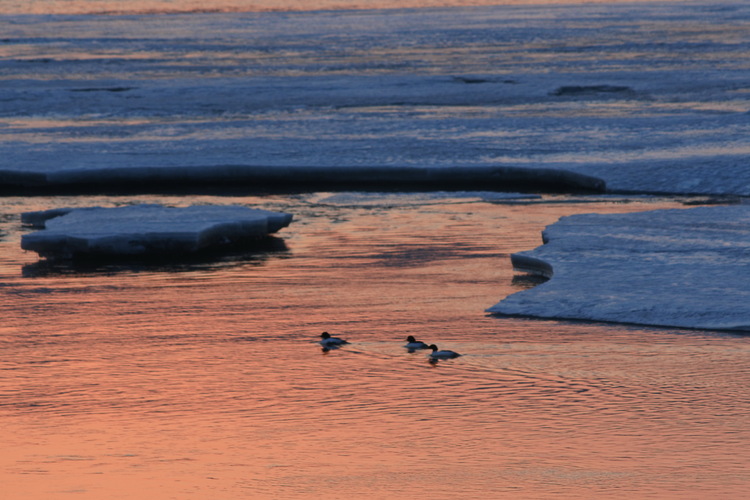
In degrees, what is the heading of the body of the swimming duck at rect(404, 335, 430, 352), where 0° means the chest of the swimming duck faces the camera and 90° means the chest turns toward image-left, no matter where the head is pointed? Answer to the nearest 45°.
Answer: approximately 90°

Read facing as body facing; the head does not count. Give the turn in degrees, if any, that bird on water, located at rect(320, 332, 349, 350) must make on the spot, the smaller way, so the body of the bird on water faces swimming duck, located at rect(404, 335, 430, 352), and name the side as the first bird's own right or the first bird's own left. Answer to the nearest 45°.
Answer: approximately 180°

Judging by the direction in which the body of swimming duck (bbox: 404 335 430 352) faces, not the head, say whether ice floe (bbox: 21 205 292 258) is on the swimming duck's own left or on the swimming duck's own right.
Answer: on the swimming duck's own right

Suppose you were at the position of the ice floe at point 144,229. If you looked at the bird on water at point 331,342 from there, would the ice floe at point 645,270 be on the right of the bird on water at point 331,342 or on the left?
left

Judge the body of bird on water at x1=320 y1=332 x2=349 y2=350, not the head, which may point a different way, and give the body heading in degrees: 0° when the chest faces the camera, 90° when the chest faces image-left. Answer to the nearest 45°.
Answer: approximately 90°

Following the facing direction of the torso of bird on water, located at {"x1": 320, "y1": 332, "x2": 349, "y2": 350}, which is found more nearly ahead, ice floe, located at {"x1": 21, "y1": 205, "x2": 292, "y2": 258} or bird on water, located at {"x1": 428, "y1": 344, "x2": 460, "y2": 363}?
the ice floe

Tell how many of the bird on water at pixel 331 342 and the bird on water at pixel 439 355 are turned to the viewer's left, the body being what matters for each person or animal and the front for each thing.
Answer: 2

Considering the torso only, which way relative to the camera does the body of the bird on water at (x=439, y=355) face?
to the viewer's left

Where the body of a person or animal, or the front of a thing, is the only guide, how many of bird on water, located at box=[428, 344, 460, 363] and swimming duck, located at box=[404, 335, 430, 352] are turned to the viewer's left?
2

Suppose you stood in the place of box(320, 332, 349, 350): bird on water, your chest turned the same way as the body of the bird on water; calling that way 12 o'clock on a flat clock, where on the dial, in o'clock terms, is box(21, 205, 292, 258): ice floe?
The ice floe is roughly at 2 o'clock from the bird on water.
